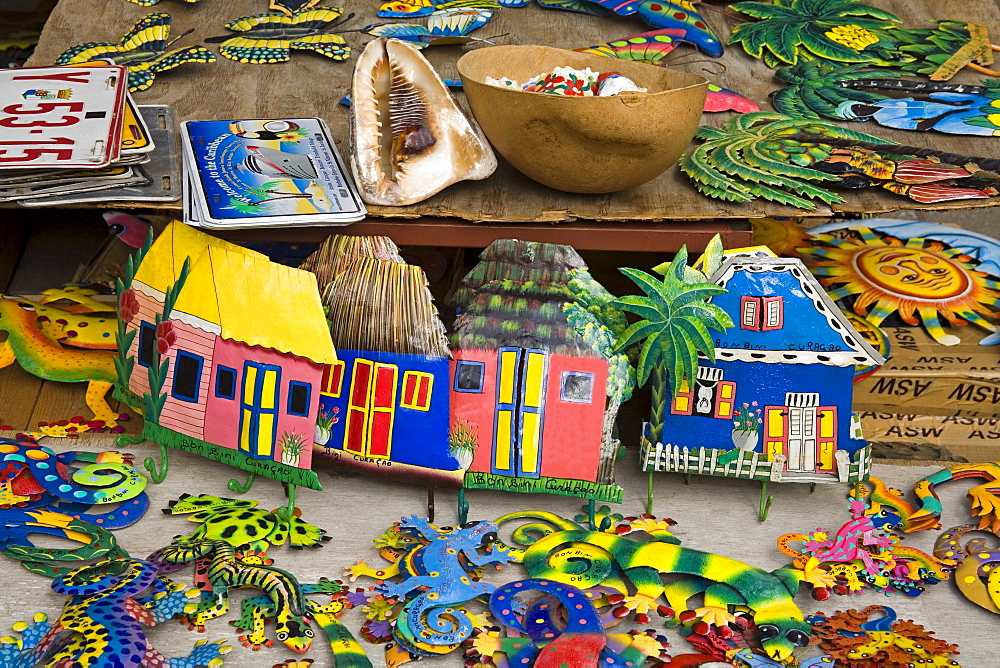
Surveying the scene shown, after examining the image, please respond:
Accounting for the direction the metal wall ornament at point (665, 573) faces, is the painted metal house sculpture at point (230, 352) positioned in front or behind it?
behind

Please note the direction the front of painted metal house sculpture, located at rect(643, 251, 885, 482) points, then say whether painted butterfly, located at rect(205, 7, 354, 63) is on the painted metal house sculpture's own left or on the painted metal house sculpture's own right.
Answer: on the painted metal house sculpture's own right

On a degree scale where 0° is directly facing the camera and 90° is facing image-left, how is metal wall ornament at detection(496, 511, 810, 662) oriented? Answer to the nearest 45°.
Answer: approximately 315°

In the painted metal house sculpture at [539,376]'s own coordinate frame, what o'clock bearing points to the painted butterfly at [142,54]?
The painted butterfly is roughly at 4 o'clock from the painted metal house sculpture.

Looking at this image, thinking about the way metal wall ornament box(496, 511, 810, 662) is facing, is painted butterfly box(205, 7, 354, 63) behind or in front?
behind

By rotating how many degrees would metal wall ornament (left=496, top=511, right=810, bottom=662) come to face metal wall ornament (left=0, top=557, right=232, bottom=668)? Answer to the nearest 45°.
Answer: approximately 135° to its right

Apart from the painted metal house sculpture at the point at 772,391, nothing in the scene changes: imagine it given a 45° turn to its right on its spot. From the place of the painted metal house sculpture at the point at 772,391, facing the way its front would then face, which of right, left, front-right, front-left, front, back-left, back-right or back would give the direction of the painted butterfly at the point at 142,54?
front-right

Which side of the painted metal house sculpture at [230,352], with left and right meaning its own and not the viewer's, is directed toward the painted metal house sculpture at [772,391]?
left

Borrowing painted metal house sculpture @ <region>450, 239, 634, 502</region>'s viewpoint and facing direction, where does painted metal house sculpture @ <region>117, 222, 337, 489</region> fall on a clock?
painted metal house sculpture @ <region>117, 222, 337, 489</region> is roughly at 3 o'clock from painted metal house sculpture @ <region>450, 239, 634, 502</region>.

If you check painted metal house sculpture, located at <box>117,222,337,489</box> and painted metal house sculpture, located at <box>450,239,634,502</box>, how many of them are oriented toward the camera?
2
